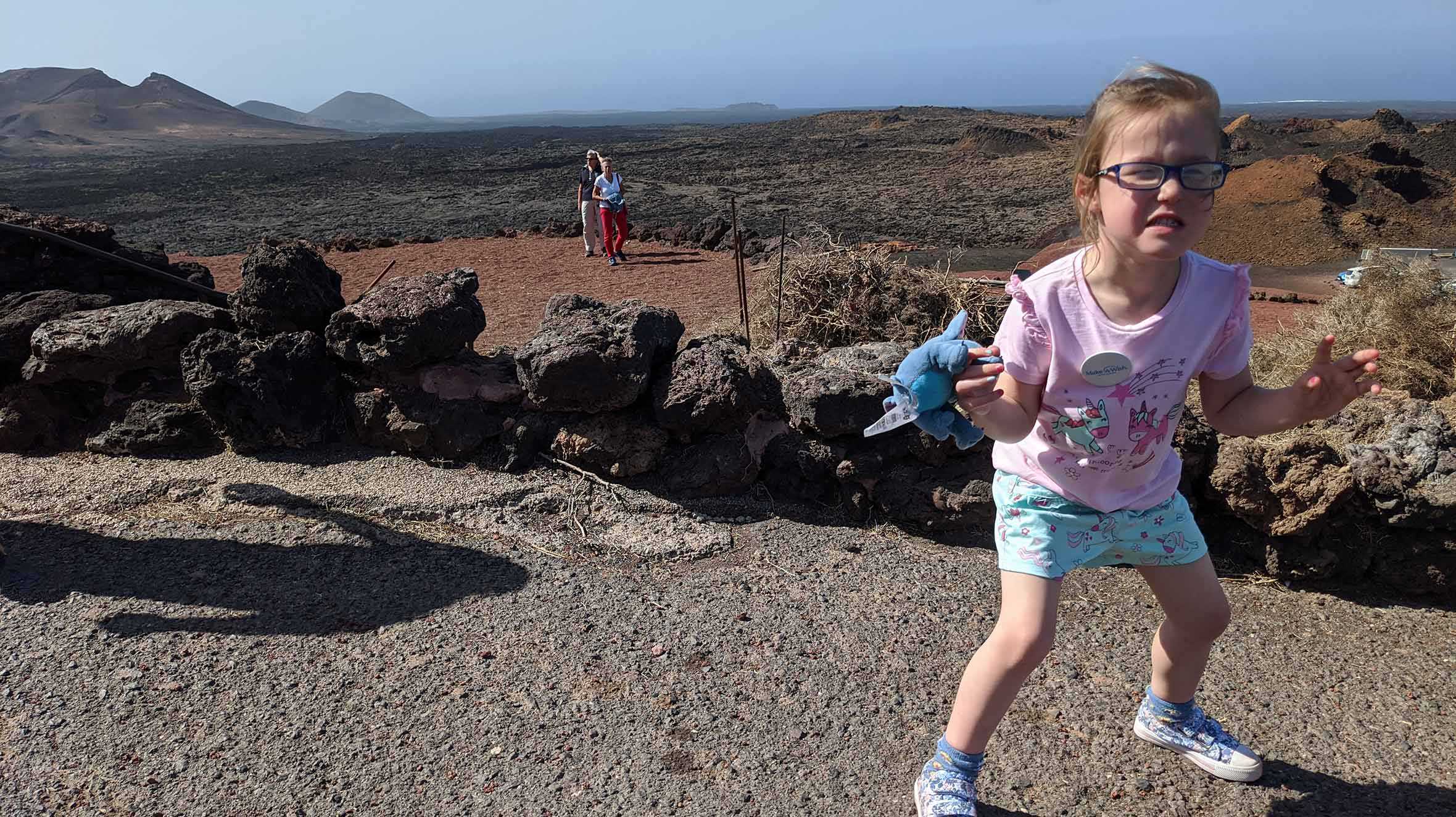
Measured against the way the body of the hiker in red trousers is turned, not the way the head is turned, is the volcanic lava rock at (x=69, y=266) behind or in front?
in front

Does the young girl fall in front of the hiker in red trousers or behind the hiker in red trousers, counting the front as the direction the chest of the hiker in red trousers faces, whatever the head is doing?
in front

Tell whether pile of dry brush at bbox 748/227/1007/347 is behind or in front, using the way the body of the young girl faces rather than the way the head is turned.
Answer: behind

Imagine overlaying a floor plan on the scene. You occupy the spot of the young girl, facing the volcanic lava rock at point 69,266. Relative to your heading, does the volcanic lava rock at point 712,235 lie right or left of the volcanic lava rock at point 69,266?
right

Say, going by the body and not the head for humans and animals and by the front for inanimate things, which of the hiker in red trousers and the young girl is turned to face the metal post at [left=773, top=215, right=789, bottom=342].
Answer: the hiker in red trousers

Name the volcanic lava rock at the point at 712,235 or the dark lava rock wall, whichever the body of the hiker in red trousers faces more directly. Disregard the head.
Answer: the dark lava rock wall

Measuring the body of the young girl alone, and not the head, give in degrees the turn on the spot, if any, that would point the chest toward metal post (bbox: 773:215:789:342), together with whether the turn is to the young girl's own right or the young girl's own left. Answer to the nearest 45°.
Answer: approximately 135° to the young girl's own right

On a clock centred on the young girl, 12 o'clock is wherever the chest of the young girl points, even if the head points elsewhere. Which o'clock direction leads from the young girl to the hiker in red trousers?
The hiker in red trousers is roughly at 5 o'clock from the young girl.

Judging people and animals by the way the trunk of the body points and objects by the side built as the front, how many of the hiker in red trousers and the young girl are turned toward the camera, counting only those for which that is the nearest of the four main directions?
2

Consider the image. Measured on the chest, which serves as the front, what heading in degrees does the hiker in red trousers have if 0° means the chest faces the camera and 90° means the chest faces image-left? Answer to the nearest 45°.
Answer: approximately 0°

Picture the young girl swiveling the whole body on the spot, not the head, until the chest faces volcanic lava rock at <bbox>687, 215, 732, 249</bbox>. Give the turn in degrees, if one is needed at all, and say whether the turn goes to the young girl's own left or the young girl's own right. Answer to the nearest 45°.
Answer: approximately 135° to the young girl's own right

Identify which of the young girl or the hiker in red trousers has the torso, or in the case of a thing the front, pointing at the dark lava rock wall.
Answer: the hiker in red trousers
